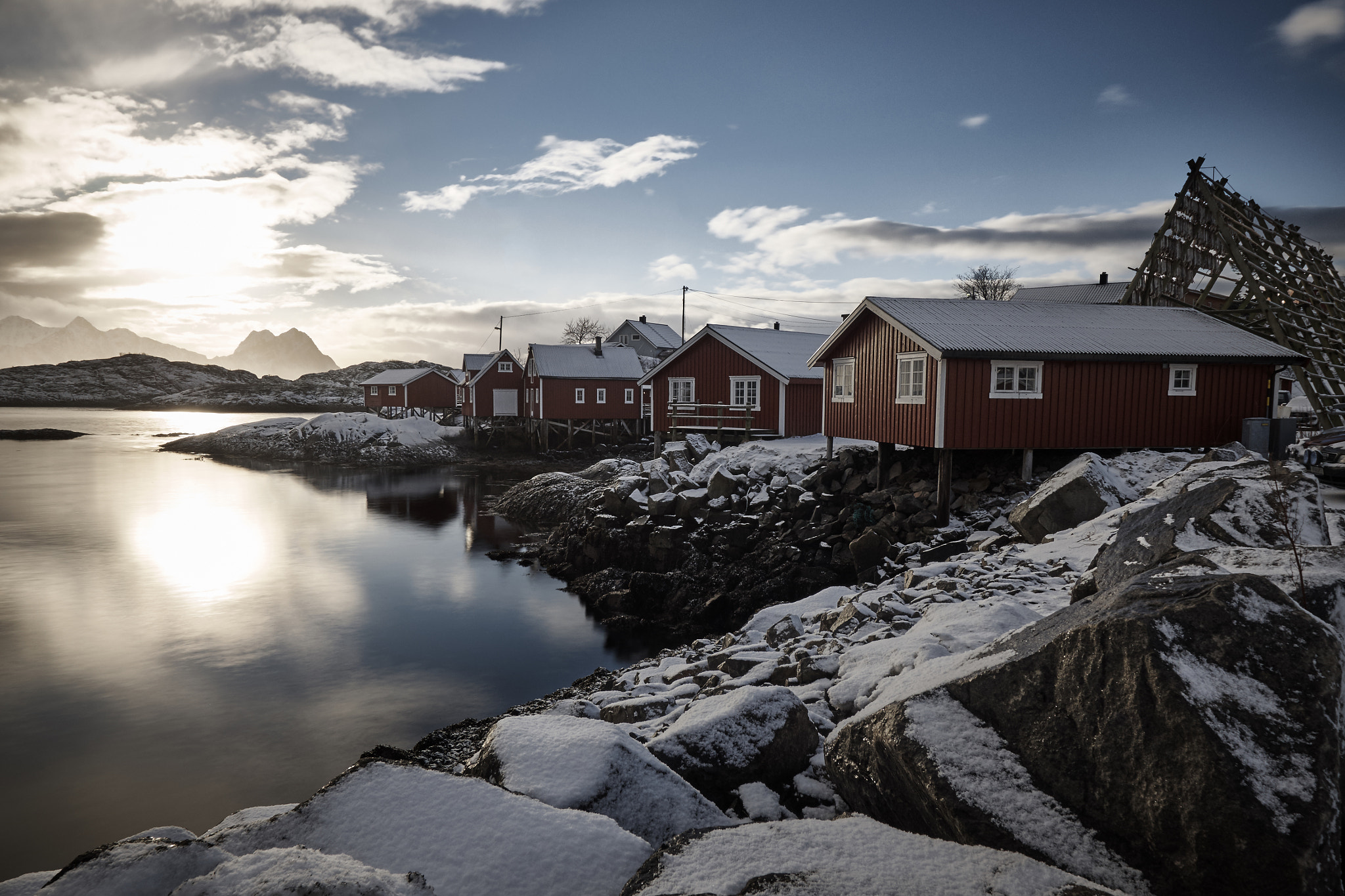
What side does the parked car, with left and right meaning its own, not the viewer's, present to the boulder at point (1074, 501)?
front

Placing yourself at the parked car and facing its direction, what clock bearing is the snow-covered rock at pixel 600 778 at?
The snow-covered rock is roughly at 11 o'clock from the parked car.

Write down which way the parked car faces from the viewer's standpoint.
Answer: facing the viewer and to the left of the viewer

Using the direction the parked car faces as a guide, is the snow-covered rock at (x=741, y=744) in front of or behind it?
in front

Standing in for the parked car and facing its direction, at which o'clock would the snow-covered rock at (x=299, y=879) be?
The snow-covered rock is roughly at 11 o'clock from the parked car.

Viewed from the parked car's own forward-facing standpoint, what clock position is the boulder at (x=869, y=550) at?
The boulder is roughly at 12 o'clock from the parked car.

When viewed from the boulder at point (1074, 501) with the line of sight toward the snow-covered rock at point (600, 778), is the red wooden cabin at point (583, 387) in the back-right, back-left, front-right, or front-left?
back-right

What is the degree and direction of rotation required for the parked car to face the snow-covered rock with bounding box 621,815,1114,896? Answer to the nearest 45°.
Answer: approximately 45° to its left

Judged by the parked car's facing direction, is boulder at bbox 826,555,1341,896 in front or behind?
in front

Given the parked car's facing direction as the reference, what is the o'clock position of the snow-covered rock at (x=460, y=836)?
The snow-covered rock is roughly at 11 o'clock from the parked car.
